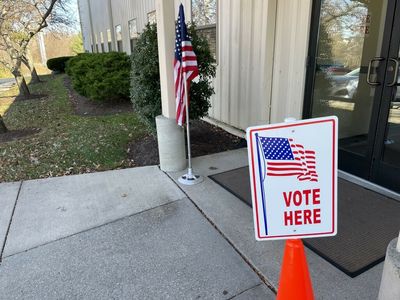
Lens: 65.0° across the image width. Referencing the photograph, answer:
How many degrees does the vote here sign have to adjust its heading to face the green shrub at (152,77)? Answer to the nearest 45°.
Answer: approximately 135° to its right

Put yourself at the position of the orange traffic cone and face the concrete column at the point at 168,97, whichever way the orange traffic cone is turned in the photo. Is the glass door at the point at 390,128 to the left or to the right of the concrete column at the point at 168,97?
right

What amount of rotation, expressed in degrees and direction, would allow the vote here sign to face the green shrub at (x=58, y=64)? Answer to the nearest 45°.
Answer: approximately 135° to its right

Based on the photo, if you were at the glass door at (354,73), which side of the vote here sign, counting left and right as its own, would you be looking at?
back

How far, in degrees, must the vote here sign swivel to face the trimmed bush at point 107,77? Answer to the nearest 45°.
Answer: approximately 135° to its right

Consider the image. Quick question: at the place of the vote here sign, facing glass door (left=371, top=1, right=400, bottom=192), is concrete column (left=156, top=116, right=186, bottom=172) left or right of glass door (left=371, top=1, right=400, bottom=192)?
left

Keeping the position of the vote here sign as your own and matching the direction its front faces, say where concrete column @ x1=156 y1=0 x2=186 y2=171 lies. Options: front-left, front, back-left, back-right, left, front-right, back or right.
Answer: back-right

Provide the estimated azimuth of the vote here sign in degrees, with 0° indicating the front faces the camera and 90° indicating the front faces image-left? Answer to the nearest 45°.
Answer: approximately 0°

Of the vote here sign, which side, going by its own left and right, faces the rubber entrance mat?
back

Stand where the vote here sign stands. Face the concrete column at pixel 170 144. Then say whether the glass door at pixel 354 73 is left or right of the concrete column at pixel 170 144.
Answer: right
